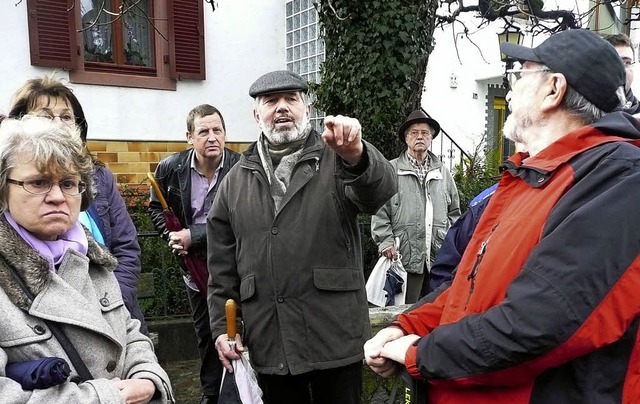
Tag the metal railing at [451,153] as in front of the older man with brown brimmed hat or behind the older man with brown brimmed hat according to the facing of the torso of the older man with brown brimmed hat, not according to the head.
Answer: behind

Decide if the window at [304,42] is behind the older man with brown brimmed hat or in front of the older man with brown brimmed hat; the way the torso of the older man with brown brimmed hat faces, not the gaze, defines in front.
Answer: behind

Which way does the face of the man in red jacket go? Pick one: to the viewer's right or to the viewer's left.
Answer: to the viewer's left

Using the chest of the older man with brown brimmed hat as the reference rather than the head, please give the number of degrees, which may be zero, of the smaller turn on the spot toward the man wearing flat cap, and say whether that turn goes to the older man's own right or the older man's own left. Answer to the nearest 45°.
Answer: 0° — they already face them

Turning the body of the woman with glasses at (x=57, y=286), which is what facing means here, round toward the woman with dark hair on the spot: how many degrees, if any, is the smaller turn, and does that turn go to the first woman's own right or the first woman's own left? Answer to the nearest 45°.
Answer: approximately 135° to the first woman's own left

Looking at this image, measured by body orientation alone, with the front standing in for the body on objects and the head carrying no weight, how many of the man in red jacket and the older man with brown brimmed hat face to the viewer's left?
1

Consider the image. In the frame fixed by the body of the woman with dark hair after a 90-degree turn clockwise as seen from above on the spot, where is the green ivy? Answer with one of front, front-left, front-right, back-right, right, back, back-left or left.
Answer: back-right

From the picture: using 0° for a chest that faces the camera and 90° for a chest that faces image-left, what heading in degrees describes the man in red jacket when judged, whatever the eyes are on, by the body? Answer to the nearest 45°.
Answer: approximately 90°
